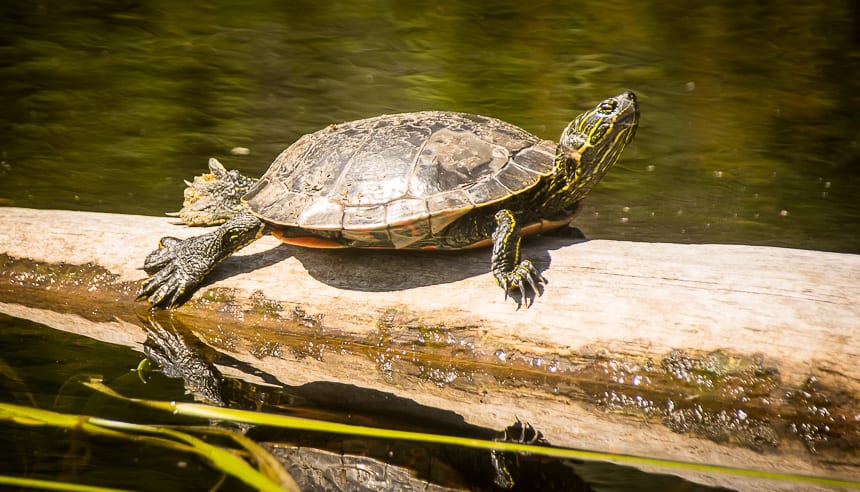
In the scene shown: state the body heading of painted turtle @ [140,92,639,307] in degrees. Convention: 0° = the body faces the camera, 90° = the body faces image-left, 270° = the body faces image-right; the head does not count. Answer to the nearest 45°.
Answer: approximately 270°
